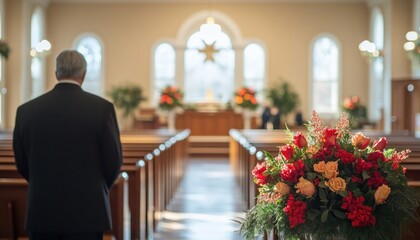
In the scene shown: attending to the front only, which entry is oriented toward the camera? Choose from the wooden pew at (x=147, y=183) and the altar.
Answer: the altar

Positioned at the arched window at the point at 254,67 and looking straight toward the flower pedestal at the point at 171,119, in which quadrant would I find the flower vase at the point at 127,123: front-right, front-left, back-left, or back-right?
front-right

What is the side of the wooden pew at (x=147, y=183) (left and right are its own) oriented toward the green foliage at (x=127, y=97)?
front

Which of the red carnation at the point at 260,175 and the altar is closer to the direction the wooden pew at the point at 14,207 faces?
the altar

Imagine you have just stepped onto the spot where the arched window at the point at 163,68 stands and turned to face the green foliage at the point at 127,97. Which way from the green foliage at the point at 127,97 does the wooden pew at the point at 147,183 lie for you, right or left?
left

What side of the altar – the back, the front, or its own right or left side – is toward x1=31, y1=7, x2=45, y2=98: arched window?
right

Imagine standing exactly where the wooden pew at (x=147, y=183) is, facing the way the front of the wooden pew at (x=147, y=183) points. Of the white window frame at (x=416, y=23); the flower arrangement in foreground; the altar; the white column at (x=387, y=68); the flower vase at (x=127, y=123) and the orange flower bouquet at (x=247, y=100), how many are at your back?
1

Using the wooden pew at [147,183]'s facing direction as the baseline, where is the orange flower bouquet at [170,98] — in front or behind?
in front

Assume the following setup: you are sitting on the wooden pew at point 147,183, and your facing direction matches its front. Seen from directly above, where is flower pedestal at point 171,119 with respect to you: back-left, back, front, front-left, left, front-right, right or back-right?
front

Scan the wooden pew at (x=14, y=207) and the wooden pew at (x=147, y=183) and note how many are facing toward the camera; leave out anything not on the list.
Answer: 0

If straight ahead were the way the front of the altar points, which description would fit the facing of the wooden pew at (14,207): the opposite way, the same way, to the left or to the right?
the opposite way

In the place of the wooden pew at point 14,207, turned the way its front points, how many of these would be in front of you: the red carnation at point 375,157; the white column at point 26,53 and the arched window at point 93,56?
2

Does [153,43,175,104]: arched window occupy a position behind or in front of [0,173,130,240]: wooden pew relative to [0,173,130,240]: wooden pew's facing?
in front

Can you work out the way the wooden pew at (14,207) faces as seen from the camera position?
facing away from the viewer

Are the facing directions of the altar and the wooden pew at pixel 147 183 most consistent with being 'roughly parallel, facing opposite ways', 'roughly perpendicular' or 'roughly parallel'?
roughly parallel, facing opposite ways

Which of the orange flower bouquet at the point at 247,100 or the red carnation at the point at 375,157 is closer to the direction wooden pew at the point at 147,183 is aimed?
the orange flower bouquet

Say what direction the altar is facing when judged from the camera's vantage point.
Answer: facing the viewer

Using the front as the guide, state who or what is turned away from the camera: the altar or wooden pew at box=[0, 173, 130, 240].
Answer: the wooden pew

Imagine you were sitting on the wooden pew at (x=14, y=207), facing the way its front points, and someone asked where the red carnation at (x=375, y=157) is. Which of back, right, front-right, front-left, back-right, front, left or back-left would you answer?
back-right

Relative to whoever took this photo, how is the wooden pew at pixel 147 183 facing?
facing away from the viewer
